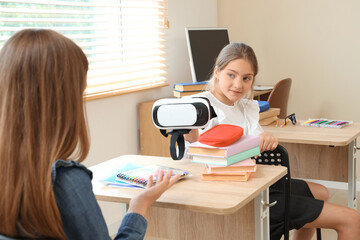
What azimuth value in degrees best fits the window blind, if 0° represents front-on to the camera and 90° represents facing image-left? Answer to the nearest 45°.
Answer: approximately 315°

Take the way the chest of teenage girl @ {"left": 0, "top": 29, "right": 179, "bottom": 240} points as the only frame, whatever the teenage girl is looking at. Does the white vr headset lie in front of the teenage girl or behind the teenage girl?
in front

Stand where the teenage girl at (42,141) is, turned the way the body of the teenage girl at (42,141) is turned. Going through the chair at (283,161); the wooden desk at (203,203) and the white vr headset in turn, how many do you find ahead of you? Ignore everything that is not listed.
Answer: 3

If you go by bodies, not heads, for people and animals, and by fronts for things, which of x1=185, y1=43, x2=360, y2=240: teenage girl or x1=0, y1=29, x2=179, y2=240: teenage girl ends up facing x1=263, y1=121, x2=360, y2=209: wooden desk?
x1=0, y1=29, x2=179, y2=240: teenage girl

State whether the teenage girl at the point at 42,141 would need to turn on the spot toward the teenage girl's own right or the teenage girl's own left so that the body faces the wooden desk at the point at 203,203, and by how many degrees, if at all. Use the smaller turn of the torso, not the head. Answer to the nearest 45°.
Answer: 0° — they already face it

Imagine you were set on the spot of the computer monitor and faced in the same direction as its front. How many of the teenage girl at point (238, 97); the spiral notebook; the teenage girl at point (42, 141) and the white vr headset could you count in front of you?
4

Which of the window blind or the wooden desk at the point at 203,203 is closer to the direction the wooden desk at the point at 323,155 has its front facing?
the wooden desk

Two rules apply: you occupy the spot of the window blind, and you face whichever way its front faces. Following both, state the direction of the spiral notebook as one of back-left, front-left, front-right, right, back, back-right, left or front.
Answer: front-right

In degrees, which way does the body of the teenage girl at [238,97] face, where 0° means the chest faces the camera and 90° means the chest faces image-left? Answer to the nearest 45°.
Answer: approximately 315°

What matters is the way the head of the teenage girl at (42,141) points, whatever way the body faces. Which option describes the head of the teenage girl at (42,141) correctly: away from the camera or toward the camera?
away from the camera

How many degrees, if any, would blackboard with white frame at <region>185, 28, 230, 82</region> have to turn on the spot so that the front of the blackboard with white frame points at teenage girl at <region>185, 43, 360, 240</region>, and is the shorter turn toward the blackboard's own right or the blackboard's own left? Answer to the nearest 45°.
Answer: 0° — it already faces them

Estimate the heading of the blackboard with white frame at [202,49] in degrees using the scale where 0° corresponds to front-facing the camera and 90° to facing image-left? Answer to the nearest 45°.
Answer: approximately 0°

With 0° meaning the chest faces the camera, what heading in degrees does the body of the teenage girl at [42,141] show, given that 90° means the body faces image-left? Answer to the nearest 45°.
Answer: approximately 225°
